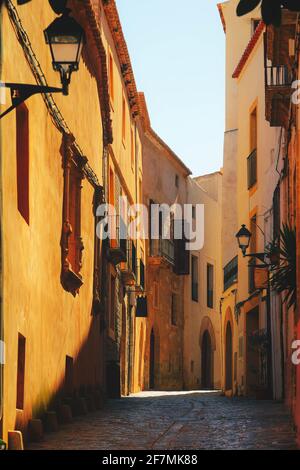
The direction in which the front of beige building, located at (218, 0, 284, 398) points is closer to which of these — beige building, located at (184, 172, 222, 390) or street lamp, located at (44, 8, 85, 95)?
the street lamp

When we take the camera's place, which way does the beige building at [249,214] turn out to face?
facing the viewer and to the left of the viewer

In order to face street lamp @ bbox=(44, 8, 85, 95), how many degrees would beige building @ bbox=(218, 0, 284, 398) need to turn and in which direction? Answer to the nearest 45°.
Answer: approximately 45° to its left

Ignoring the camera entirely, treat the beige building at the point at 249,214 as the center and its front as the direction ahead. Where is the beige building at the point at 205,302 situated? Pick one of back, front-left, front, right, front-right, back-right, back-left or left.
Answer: back-right
